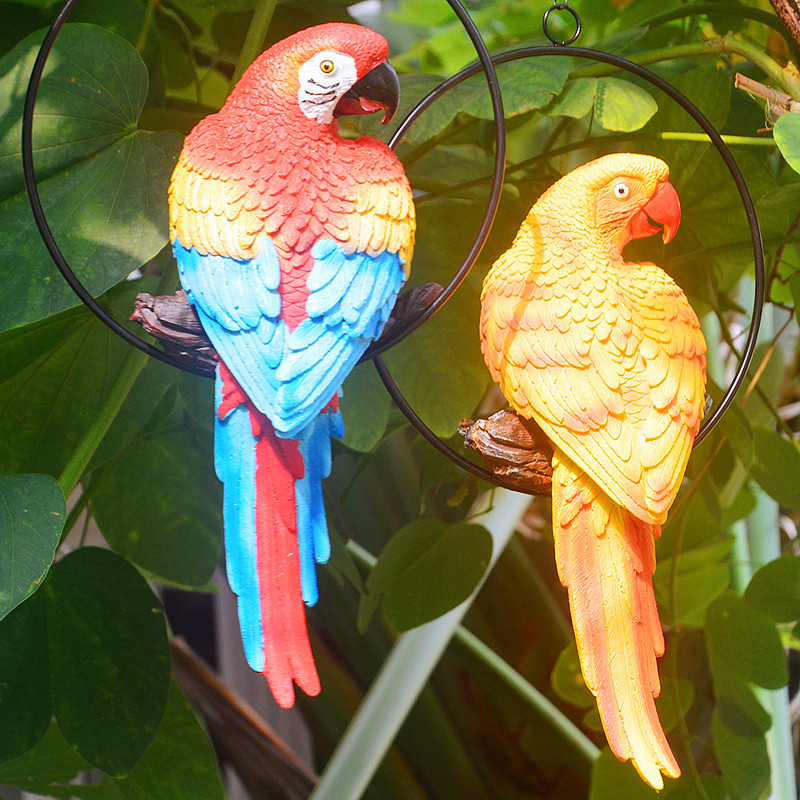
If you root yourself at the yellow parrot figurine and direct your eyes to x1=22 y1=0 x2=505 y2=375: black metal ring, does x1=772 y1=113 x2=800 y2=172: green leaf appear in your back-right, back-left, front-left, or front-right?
back-right

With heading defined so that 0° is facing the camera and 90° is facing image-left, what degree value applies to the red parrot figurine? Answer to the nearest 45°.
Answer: approximately 180°
